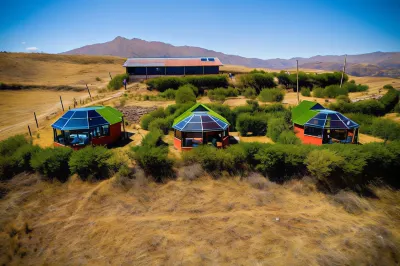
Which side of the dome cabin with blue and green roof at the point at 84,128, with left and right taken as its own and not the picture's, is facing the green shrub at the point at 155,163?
left

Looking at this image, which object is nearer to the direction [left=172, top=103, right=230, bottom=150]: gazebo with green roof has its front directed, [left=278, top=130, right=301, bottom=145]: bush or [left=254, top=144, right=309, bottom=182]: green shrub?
the green shrub

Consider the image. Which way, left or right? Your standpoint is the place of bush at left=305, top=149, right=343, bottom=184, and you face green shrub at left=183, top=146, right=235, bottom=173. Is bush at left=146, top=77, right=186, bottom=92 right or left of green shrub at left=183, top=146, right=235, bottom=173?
right

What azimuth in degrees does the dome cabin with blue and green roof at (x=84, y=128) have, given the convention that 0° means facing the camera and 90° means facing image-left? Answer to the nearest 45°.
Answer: approximately 45°

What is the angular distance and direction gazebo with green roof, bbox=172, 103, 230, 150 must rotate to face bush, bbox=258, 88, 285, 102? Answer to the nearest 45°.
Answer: approximately 135° to its left

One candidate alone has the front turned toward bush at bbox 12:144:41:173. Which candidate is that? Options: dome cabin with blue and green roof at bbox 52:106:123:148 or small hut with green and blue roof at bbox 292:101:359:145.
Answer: dome cabin with blue and green roof at bbox 52:106:123:148

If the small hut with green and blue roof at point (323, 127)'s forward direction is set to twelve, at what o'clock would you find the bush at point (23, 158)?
The bush is roughly at 3 o'clock from the small hut with green and blue roof.

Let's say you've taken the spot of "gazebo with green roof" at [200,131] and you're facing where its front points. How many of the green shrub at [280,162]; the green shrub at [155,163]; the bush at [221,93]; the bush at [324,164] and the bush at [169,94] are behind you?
2

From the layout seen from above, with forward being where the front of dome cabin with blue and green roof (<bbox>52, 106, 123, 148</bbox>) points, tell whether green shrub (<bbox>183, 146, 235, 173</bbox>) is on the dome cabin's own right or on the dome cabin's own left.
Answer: on the dome cabin's own left

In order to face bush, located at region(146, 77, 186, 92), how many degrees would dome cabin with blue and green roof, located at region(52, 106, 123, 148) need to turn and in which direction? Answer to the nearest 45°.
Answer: approximately 180°

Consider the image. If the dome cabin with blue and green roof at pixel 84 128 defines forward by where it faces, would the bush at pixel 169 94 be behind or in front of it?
behind

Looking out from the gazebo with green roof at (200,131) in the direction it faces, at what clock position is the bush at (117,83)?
The bush is roughly at 5 o'clock from the gazebo with green roof.

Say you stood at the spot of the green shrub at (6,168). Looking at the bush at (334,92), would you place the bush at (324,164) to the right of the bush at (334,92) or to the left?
right
